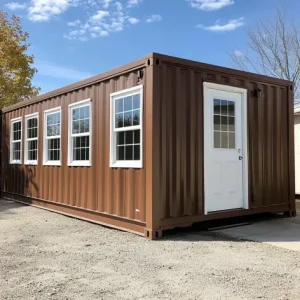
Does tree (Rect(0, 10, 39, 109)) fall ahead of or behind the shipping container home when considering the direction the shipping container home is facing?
behind

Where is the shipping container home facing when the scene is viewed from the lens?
facing the viewer and to the right of the viewer
